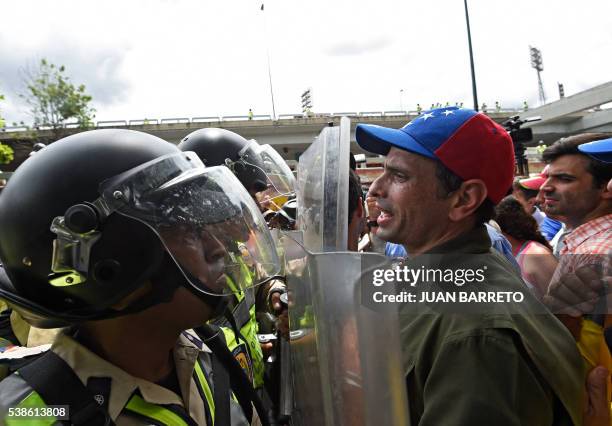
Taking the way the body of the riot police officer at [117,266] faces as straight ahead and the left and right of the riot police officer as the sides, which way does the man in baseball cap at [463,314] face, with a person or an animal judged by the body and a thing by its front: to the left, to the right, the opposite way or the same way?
the opposite way

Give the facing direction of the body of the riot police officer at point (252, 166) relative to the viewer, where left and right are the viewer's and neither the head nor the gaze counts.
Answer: facing to the right of the viewer

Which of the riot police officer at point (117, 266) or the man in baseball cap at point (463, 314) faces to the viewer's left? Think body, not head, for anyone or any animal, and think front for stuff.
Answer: the man in baseball cap

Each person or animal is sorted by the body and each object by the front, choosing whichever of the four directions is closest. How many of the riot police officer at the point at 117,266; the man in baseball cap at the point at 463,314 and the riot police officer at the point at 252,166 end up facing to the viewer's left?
1

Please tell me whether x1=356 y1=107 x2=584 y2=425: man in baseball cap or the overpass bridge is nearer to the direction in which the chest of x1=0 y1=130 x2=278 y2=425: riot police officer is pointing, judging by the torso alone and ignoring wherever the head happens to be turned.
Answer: the man in baseball cap

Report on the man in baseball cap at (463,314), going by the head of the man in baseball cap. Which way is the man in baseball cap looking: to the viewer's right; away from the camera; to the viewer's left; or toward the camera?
to the viewer's left

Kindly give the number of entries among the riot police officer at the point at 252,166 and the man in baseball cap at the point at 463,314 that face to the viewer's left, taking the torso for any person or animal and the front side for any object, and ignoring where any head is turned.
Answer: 1

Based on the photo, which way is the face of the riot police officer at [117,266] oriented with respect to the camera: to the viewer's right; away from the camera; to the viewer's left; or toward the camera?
to the viewer's right

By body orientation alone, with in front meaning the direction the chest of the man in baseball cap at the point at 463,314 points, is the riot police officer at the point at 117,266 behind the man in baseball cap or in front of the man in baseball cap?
in front

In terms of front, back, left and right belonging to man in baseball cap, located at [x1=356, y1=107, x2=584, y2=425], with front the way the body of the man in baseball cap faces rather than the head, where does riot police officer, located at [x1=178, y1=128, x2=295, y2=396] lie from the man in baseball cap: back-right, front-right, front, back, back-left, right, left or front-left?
front-right

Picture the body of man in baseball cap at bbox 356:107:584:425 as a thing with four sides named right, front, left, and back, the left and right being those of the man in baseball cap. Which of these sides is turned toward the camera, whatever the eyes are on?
left

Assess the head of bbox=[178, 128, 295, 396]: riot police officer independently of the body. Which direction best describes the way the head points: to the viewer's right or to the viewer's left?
to the viewer's right

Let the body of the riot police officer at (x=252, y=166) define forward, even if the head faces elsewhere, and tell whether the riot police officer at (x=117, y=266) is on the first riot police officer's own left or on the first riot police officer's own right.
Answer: on the first riot police officer's own right

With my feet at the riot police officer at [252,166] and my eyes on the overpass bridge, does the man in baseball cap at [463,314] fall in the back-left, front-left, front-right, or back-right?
back-right

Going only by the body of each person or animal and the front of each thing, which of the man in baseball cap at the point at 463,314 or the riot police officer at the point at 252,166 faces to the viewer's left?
the man in baseball cap

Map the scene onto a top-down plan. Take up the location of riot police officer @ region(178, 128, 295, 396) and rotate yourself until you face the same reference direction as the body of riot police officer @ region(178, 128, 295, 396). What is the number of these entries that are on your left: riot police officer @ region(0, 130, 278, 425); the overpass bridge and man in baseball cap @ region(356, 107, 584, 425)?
1

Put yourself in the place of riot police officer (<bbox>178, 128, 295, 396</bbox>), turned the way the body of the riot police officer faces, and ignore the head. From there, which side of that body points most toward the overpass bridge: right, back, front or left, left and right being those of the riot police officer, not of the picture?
left

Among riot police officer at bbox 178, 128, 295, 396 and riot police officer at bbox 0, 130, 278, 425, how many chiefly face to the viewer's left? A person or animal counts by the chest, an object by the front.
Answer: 0

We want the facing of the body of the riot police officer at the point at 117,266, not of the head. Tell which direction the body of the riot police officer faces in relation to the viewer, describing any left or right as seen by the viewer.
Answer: facing the viewer and to the right of the viewer
